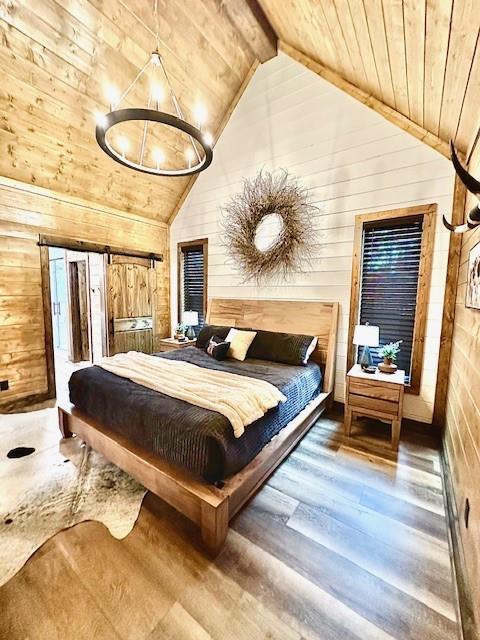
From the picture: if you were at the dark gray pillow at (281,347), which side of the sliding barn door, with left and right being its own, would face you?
front

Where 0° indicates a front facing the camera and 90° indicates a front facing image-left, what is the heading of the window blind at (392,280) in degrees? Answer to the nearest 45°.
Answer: approximately 45°

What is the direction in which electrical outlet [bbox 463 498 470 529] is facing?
to the viewer's left

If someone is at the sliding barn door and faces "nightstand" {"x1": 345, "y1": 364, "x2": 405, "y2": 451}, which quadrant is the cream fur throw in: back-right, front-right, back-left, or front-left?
front-right

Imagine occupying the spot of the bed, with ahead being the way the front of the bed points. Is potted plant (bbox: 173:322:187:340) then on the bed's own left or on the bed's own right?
on the bed's own right

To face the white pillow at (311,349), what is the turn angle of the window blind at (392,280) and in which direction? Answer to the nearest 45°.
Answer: approximately 45° to its right

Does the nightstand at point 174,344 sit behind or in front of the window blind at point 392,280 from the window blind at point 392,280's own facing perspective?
in front

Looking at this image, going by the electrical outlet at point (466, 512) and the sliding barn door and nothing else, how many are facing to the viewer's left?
1

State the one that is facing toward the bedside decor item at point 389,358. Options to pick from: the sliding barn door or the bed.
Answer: the sliding barn door

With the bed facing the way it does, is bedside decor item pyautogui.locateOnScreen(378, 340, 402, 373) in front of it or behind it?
behind

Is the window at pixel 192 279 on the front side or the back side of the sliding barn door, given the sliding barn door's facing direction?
on the front side

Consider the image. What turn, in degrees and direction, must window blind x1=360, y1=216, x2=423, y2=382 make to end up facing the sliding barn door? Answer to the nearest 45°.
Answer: approximately 45° to its right

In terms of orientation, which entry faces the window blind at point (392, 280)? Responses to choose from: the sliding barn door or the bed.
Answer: the sliding barn door

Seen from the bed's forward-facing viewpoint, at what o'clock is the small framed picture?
The small framed picture is roughly at 8 o'clock from the bed.
